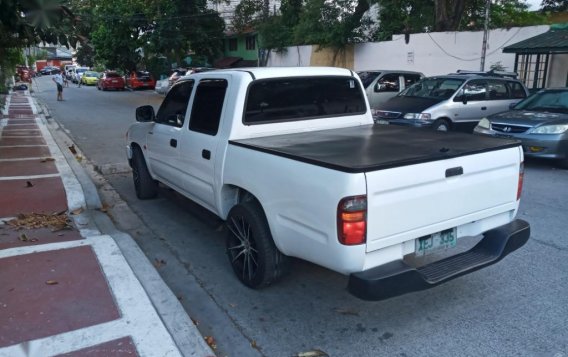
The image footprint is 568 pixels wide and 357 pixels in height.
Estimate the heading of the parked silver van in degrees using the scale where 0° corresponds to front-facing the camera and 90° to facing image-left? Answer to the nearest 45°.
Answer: approximately 45°

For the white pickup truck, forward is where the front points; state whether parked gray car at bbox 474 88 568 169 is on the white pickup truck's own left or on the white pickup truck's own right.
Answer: on the white pickup truck's own right

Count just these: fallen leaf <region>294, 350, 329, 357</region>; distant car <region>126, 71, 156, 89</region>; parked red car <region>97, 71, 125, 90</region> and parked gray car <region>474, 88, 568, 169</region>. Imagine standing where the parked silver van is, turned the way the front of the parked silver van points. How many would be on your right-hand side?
2

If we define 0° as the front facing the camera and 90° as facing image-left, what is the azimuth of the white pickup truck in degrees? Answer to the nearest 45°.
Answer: approximately 135°

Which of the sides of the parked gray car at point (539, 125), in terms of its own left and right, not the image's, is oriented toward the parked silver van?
right

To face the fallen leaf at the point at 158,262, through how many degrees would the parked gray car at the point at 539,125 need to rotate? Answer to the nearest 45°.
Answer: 0° — it already faces it

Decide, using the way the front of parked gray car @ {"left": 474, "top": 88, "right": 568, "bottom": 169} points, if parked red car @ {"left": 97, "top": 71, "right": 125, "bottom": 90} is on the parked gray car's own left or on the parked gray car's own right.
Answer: on the parked gray car's own right

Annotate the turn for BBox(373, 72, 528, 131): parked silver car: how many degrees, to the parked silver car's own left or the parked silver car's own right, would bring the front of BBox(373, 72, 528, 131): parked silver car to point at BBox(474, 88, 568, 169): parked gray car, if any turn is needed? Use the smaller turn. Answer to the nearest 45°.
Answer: approximately 90° to the parked silver car's own left

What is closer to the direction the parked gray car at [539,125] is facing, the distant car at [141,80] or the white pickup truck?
the white pickup truck

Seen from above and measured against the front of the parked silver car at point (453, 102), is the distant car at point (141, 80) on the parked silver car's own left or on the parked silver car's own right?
on the parked silver car's own right

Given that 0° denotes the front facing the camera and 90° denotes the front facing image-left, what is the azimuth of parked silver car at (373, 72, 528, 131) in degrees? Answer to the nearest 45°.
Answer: approximately 45°
